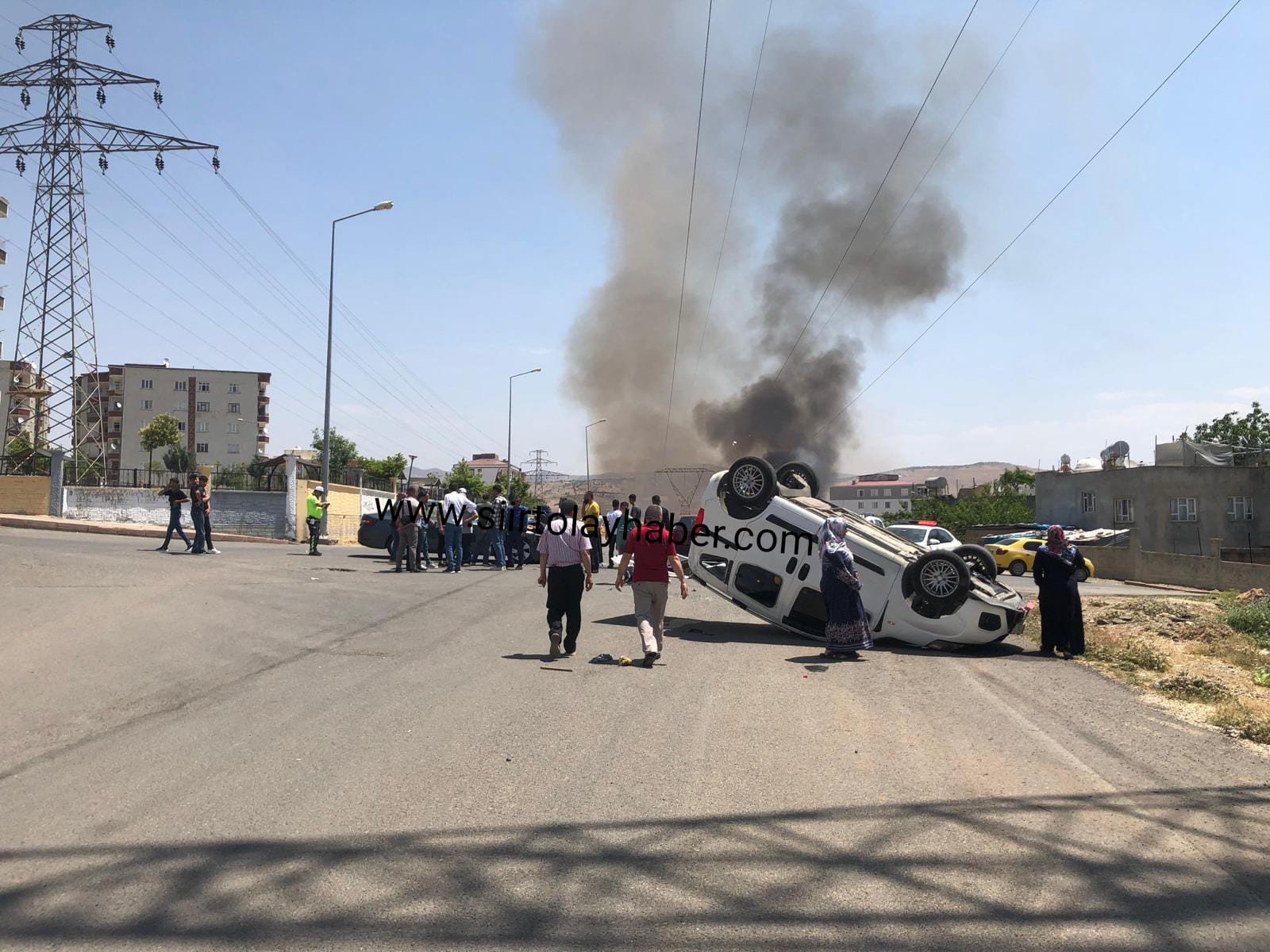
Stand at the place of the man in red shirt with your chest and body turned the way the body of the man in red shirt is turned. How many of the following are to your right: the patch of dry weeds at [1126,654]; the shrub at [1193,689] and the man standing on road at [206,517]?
2

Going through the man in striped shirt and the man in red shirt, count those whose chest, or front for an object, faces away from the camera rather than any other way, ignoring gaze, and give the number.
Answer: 2

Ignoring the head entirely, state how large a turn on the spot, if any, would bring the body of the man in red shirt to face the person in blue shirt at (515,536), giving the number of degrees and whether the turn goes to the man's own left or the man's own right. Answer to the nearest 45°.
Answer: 0° — they already face them

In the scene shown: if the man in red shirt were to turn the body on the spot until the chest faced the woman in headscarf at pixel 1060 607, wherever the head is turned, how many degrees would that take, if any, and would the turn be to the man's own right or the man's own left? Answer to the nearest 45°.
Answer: approximately 90° to the man's own right

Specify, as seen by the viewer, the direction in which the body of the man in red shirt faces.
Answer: away from the camera

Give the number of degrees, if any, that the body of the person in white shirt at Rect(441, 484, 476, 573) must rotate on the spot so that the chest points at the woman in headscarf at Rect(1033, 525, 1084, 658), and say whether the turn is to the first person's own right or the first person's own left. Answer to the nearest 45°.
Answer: approximately 135° to the first person's own right

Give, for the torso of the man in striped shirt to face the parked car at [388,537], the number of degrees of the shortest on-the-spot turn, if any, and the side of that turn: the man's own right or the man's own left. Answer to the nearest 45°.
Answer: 0° — they already face it

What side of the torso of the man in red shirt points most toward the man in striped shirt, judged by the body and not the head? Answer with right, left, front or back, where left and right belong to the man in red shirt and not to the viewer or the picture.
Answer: left

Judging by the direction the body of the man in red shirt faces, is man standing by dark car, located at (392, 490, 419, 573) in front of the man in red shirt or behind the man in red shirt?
in front

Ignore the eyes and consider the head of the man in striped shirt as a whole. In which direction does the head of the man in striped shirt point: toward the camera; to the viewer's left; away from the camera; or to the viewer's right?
away from the camera

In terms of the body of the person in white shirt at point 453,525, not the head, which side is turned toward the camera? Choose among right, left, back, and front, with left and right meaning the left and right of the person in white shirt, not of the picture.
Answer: back

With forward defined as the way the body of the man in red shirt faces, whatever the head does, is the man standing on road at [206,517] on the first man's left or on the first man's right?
on the first man's left
